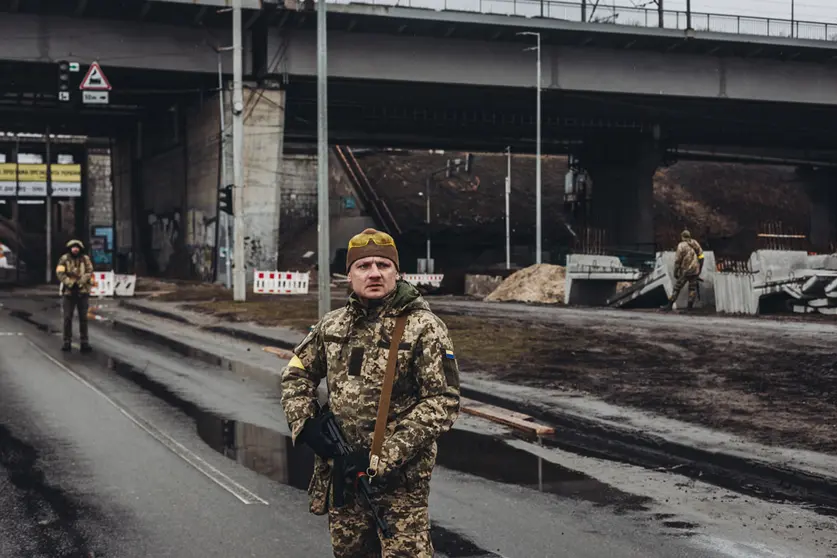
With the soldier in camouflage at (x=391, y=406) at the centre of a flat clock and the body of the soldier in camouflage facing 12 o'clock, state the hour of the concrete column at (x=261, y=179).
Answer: The concrete column is roughly at 6 o'clock from the soldier in camouflage.

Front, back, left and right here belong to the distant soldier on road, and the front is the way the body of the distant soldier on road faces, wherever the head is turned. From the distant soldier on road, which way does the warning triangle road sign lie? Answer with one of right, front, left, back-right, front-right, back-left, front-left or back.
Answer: back

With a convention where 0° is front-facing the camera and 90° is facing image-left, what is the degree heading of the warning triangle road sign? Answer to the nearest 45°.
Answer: approximately 0°

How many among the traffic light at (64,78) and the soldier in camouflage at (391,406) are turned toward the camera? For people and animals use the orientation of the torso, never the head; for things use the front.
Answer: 2

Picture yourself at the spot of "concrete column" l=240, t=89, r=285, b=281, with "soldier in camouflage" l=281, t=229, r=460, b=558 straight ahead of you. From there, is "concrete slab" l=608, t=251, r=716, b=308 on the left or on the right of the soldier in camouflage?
left

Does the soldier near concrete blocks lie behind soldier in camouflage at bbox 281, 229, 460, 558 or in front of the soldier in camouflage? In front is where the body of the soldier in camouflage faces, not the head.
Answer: behind

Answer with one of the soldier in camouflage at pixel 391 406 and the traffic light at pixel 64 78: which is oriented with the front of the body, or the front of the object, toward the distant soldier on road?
the traffic light
